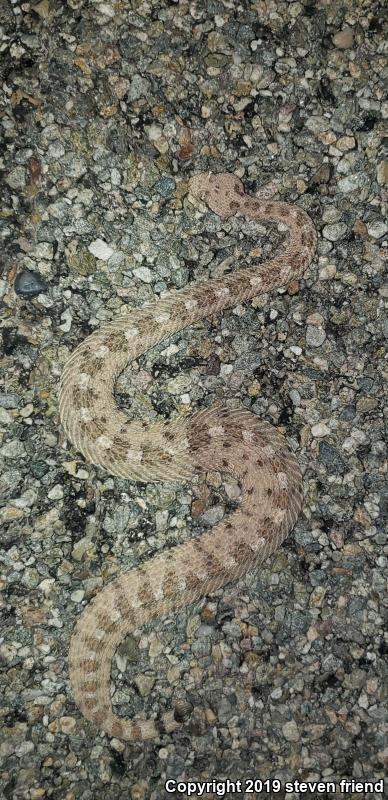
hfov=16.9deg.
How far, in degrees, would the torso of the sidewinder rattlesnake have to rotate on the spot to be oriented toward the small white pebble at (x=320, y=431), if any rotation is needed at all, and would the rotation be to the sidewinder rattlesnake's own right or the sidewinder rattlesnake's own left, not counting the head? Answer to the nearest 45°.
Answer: approximately 135° to the sidewinder rattlesnake's own right

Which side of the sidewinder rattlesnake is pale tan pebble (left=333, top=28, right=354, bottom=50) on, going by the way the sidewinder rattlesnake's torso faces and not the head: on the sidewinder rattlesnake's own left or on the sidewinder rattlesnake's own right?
on the sidewinder rattlesnake's own right

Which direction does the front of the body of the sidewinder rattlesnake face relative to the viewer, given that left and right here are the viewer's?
facing away from the viewer and to the left of the viewer

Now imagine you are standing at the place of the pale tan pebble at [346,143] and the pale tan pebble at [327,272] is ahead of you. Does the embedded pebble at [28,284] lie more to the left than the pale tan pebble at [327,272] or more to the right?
right
